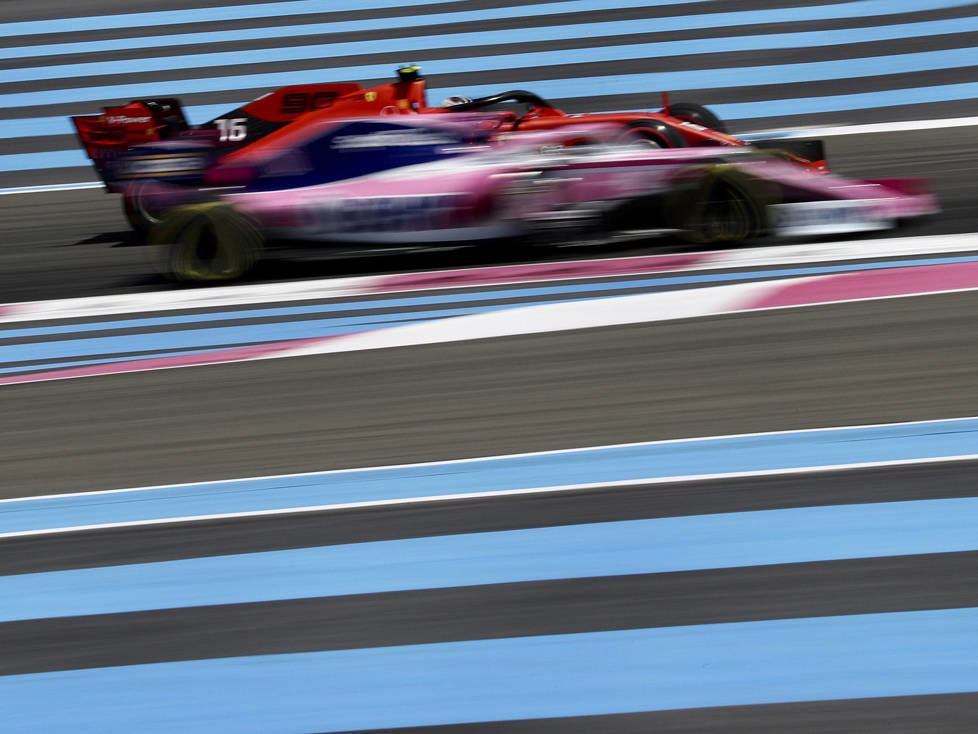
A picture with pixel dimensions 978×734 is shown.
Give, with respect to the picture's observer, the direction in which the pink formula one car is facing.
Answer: facing to the right of the viewer

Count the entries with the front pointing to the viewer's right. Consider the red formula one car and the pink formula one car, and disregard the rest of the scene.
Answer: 2

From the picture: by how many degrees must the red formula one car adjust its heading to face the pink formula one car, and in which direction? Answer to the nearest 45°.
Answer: approximately 45° to its right

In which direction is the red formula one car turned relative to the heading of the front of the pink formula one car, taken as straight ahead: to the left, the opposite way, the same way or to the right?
the same way

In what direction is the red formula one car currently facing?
to the viewer's right

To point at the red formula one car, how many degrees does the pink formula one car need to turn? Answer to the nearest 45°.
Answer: approximately 135° to its left
